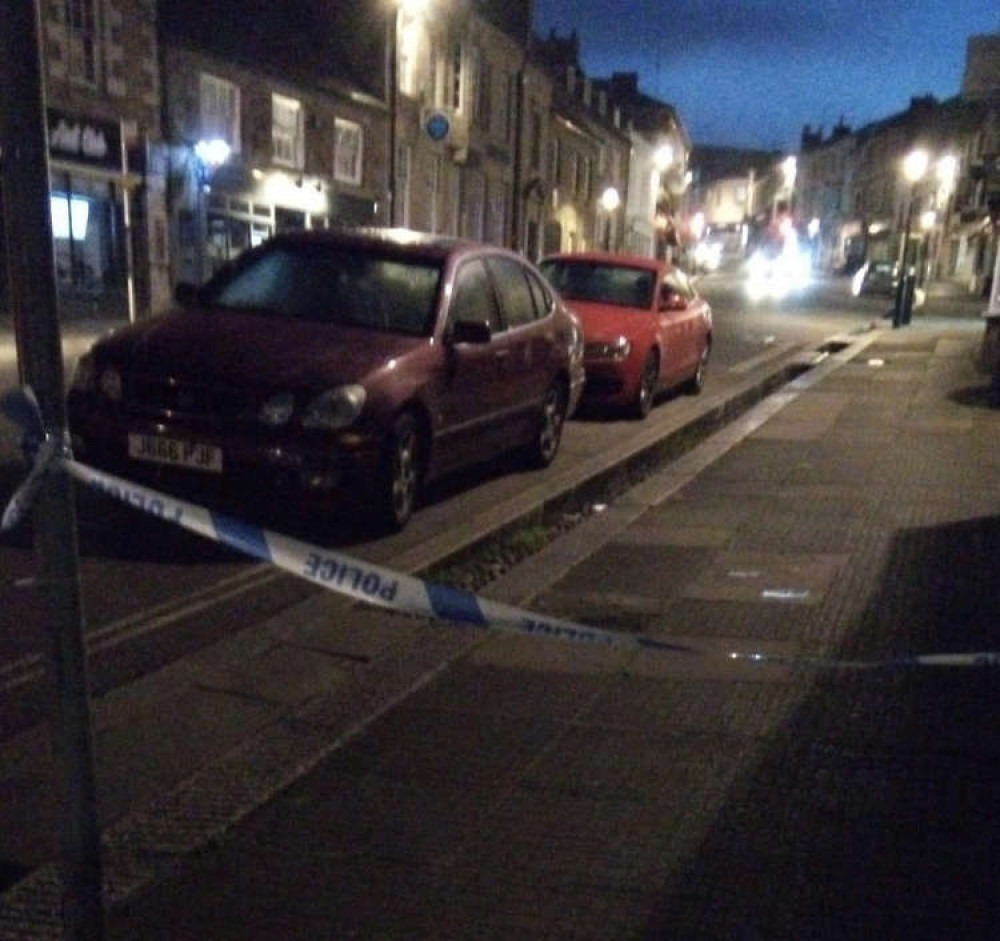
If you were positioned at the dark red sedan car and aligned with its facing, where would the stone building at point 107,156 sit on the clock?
The stone building is roughly at 4 o'clock from the dark red sedan car.

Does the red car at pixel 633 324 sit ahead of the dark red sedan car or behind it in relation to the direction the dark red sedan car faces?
behind

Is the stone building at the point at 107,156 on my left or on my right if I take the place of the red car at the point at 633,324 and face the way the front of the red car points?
on my right

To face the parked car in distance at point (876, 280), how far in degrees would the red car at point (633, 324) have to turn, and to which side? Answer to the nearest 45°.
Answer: approximately 135° to its right

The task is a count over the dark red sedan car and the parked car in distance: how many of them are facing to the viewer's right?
0

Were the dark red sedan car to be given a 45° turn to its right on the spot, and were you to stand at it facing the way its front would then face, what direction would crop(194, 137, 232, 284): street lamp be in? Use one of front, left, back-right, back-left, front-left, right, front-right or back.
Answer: right

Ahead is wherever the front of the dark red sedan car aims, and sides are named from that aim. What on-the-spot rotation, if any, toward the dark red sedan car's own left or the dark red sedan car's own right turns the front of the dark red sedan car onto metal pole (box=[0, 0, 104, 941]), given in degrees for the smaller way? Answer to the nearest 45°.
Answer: approximately 45° to the dark red sedan car's own left

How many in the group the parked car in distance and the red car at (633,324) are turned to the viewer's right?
0

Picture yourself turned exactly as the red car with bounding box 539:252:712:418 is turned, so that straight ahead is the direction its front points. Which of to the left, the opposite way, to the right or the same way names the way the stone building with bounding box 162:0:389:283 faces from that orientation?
to the left

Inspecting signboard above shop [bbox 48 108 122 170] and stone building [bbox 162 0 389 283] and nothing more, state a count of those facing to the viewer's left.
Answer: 0

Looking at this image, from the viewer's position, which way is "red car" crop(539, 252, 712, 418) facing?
facing the viewer and to the left of the viewer

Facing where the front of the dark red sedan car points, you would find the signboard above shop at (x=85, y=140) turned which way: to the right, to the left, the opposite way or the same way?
to the left

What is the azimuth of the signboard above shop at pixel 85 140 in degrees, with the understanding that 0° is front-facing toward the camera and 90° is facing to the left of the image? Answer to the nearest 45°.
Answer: approximately 315°
